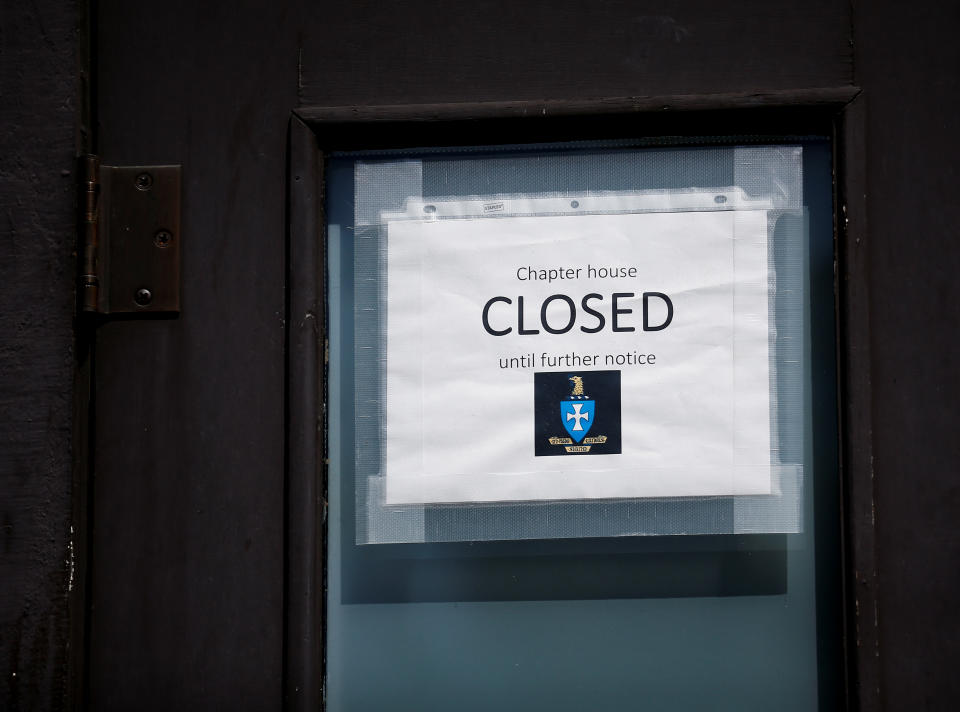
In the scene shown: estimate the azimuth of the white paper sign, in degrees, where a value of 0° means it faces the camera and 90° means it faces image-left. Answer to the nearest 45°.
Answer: approximately 0°

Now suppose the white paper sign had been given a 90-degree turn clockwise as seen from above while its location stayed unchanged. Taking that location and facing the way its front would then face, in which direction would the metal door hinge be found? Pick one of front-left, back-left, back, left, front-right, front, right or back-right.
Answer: front
